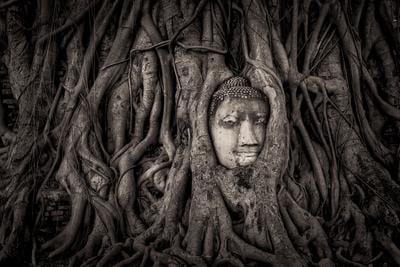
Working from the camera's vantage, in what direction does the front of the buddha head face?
facing the viewer and to the right of the viewer
